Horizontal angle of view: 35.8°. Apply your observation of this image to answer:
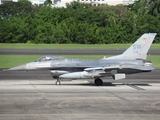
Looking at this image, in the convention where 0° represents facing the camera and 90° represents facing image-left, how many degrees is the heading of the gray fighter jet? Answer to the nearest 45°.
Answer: approximately 90°
